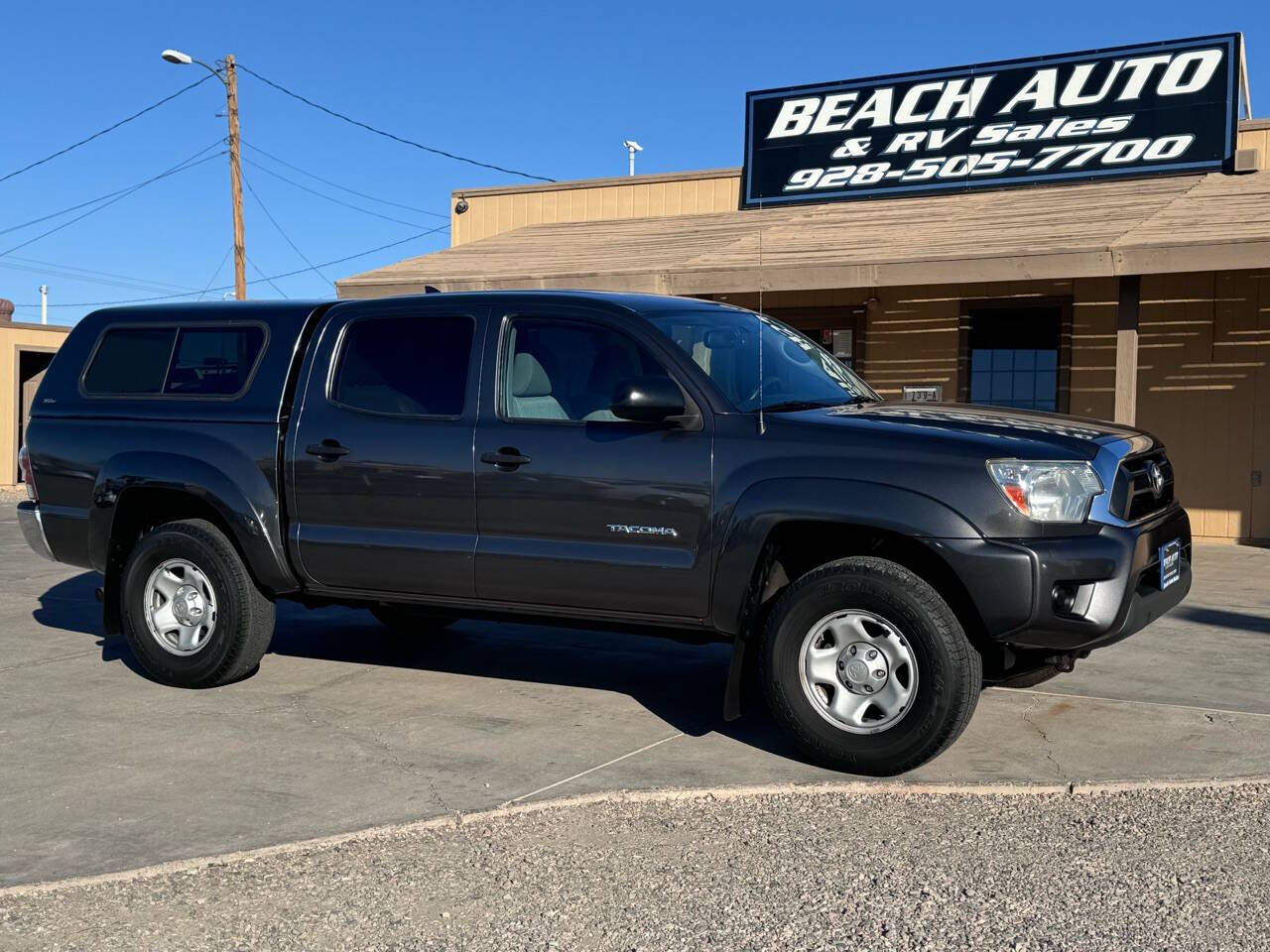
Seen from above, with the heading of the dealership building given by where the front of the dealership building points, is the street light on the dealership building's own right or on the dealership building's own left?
on the dealership building's own right

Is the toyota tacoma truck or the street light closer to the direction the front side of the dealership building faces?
the toyota tacoma truck

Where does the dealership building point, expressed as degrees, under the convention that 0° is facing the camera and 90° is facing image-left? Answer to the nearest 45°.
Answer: approximately 0°
